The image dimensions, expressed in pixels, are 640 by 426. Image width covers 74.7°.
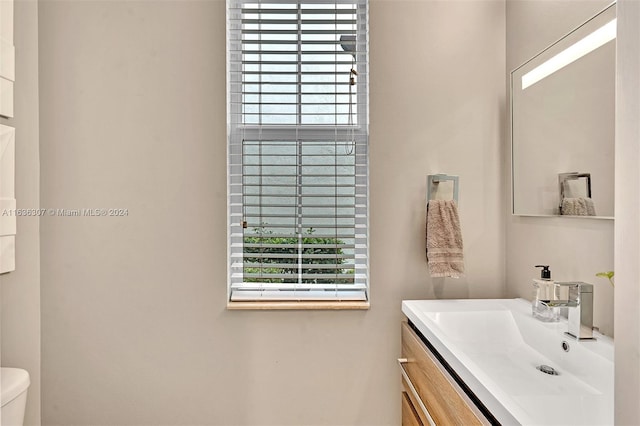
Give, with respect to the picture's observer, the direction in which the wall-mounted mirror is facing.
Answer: facing the viewer and to the left of the viewer

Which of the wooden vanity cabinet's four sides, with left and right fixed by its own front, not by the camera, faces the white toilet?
front

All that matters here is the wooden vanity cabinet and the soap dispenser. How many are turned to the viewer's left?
2

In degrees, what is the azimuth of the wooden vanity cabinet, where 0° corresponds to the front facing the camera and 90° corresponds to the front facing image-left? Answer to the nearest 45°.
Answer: approximately 90°

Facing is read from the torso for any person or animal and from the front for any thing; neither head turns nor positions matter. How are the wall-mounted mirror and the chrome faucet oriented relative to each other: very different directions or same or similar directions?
same or similar directions

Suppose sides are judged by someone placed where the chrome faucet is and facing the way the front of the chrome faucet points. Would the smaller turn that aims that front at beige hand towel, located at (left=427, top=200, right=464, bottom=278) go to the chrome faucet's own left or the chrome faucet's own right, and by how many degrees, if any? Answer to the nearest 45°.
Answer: approximately 90° to the chrome faucet's own right

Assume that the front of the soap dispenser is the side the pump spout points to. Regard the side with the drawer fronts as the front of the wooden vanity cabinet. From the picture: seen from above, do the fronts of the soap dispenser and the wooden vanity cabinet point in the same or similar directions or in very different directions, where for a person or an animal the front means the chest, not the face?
same or similar directions

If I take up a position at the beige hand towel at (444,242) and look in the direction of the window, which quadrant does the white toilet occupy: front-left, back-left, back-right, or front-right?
front-left

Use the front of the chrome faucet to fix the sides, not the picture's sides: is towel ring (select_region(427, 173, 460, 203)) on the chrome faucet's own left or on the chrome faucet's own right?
on the chrome faucet's own right

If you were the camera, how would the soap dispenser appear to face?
facing to the left of the viewer
